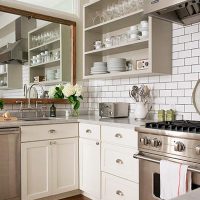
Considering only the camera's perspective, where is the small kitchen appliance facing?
facing the viewer and to the left of the viewer

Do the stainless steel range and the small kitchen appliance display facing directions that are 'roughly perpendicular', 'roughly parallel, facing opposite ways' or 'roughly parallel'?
roughly parallel

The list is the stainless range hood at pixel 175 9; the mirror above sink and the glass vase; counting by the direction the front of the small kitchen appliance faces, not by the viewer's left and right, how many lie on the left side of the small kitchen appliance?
1

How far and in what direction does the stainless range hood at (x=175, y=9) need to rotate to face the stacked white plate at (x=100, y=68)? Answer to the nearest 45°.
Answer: approximately 90° to its right

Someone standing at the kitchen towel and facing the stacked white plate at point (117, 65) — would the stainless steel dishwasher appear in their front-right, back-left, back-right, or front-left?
front-left

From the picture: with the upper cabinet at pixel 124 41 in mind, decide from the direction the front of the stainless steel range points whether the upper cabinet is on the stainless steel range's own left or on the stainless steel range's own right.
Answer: on the stainless steel range's own right

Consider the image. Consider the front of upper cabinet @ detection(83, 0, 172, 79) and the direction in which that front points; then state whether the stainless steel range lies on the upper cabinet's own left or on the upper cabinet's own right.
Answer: on the upper cabinet's own left

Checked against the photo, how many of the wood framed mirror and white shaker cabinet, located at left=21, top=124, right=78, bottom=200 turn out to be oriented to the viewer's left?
0

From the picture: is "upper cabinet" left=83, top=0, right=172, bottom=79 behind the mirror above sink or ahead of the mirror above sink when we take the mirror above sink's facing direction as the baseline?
ahead

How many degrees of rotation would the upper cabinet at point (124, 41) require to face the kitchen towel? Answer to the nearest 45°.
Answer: approximately 45° to its left

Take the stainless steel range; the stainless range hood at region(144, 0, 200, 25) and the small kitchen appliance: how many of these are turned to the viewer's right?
0

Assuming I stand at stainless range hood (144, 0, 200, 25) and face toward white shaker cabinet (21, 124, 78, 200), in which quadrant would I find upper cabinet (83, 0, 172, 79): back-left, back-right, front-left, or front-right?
front-right
